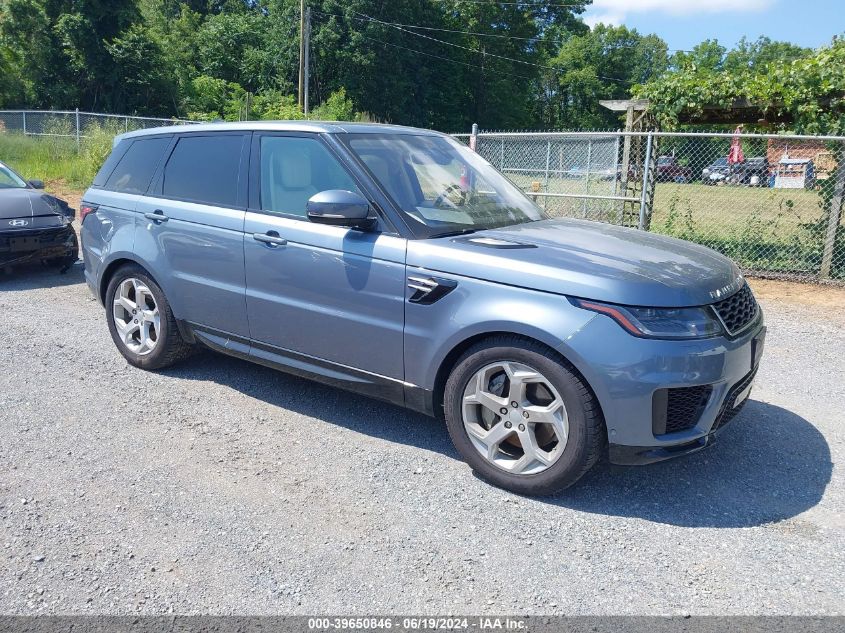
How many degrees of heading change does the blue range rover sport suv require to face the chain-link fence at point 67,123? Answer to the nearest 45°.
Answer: approximately 180°

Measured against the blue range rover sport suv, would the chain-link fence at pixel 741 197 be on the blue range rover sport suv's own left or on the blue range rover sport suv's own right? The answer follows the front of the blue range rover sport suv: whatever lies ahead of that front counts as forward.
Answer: on the blue range rover sport suv's own left

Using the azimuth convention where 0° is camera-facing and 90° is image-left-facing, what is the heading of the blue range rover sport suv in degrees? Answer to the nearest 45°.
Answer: approximately 315°
